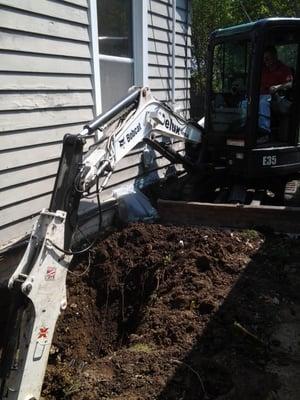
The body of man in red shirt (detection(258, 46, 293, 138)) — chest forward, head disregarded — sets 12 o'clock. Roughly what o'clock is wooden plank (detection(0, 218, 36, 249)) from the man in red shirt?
The wooden plank is roughly at 12 o'clock from the man in red shirt.

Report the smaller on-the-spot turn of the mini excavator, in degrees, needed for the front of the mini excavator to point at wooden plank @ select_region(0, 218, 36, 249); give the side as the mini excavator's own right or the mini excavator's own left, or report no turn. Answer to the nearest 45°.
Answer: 0° — it already faces it

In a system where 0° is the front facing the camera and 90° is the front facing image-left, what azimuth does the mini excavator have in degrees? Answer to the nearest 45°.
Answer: approximately 45°

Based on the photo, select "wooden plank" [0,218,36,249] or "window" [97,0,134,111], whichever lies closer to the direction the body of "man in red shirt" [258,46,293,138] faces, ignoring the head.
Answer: the wooden plank

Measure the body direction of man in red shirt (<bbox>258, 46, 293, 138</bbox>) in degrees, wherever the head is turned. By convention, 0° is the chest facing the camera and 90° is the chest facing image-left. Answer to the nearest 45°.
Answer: approximately 45°
